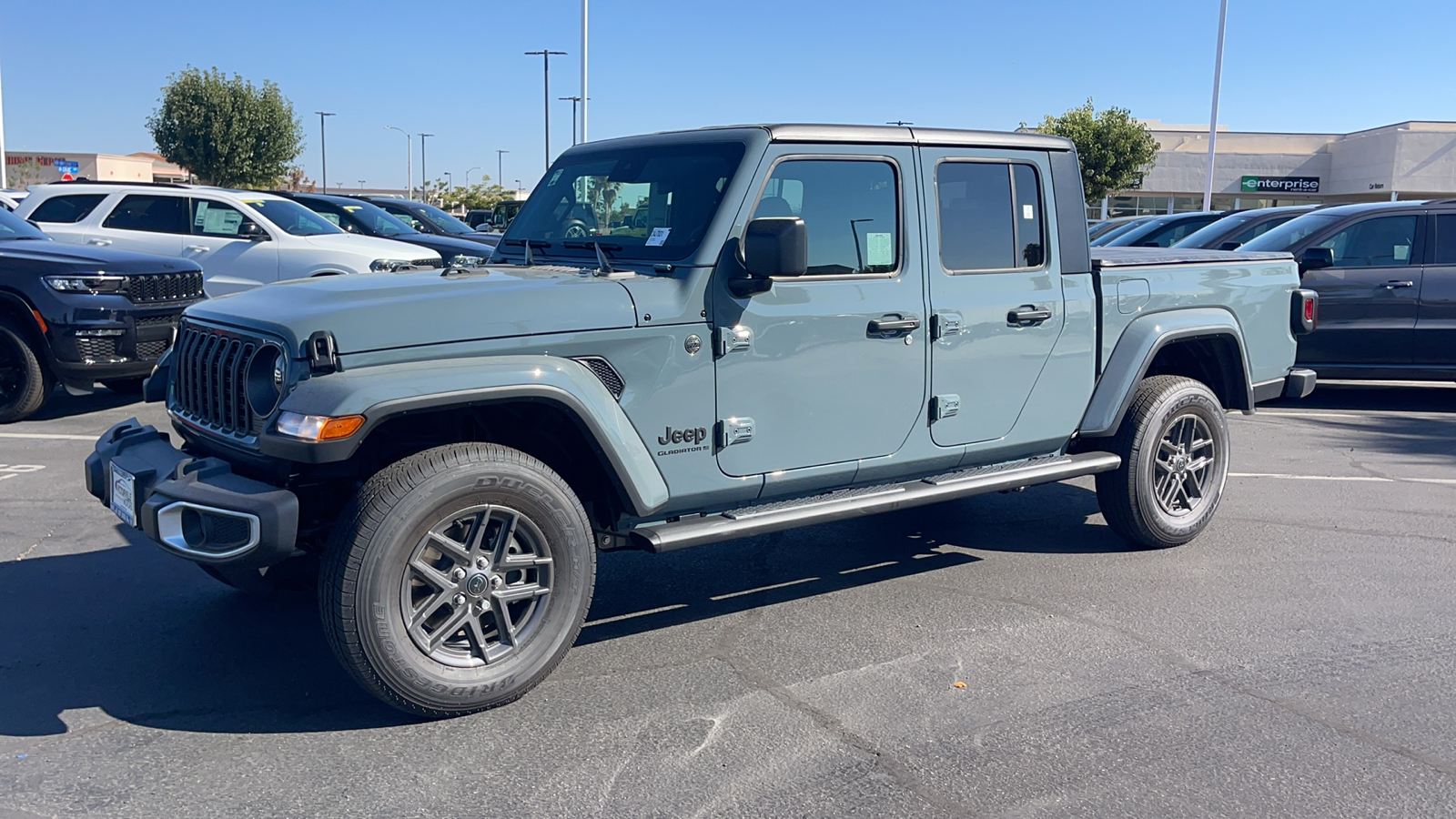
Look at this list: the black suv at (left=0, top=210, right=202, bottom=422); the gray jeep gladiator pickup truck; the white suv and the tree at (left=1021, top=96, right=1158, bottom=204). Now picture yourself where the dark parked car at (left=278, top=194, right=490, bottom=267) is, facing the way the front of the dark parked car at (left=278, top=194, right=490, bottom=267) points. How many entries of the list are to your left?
1

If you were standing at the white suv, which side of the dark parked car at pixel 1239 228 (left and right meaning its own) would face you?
front

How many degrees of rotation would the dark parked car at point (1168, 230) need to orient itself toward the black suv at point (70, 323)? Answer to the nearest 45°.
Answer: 0° — it already faces it

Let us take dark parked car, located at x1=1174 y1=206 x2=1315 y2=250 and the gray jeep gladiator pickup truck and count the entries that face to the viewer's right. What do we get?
0

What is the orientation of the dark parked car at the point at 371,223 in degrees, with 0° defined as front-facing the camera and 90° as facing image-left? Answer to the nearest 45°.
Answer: approximately 315°

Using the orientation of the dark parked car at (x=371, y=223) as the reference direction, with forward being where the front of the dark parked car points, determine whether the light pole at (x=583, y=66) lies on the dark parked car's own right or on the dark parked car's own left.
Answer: on the dark parked car's own left

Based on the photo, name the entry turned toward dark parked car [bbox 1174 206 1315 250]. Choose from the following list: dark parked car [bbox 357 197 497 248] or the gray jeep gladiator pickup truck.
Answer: dark parked car [bbox 357 197 497 248]

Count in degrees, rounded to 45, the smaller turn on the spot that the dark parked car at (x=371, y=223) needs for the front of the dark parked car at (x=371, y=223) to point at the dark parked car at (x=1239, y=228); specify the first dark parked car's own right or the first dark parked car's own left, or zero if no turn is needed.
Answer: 0° — it already faces it

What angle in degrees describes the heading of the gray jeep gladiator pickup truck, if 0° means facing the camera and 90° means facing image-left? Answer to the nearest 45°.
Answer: approximately 45°
